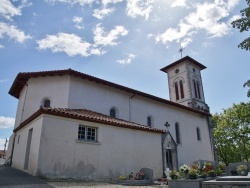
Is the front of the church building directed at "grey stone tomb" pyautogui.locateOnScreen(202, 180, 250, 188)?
no

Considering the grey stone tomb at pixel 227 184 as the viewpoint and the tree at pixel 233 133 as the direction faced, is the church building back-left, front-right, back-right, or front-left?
front-left

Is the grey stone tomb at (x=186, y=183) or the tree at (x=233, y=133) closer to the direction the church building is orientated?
the tree

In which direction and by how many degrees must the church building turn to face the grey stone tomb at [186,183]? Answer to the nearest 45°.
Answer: approximately 90° to its right

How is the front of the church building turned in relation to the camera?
facing away from the viewer and to the right of the viewer
